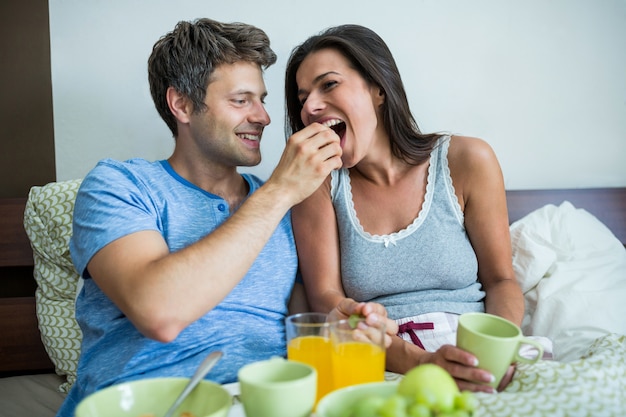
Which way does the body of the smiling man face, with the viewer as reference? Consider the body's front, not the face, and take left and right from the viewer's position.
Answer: facing the viewer and to the right of the viewer

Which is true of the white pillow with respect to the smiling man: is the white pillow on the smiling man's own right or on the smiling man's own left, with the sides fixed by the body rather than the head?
on the smiling man's own left

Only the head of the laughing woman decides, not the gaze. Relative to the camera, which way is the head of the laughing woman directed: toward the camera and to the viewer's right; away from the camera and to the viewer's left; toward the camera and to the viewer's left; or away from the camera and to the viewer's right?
toward the camera and to the viewer's left

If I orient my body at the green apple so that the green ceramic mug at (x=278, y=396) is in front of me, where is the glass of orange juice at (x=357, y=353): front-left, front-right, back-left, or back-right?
front-right

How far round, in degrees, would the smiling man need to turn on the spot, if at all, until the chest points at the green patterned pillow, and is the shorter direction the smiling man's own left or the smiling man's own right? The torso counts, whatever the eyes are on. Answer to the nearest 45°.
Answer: approximately 180°

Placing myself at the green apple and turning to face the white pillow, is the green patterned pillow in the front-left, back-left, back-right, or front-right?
front-left

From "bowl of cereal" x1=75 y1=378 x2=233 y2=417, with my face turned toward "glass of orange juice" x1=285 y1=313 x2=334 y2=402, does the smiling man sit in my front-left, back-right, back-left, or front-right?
front-left

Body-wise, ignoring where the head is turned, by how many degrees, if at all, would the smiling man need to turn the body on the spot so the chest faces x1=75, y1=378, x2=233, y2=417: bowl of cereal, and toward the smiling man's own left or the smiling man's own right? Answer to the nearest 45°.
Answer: approximately 45° to the smiling man's own right

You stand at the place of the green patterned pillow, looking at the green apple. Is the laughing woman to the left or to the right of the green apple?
left

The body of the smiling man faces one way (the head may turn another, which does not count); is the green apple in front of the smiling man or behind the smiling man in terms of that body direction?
in front

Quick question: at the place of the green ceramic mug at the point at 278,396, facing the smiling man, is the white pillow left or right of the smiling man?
right

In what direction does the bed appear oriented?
toward the camera
